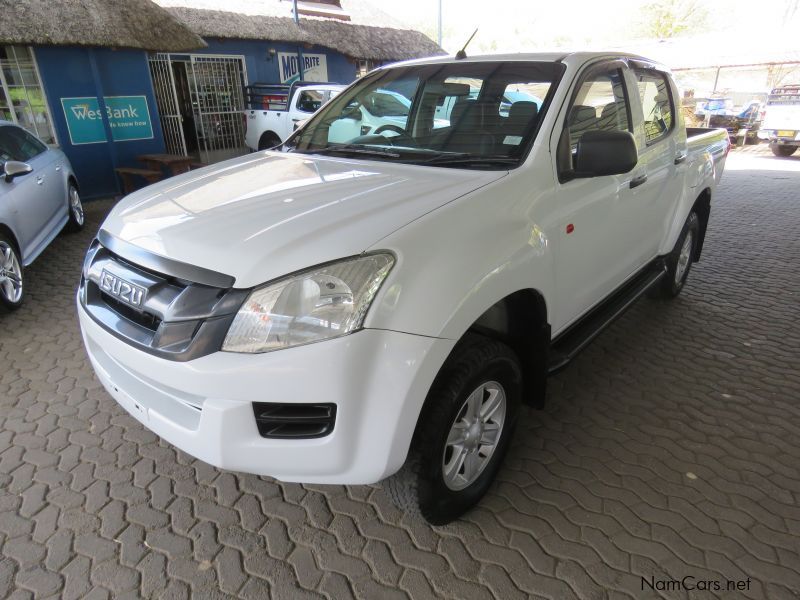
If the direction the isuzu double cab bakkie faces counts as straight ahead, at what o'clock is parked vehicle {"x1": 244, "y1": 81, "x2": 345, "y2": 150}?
The parked vehicle is roughly at 4 o'clock from the isuzu double cab bakkie.

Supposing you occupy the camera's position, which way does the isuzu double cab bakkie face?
facing the viewer and to the left of the viewer

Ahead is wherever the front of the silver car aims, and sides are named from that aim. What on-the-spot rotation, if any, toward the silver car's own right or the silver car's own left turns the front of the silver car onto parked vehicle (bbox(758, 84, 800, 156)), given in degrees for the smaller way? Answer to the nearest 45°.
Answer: approximately 135° to the silver car's own left

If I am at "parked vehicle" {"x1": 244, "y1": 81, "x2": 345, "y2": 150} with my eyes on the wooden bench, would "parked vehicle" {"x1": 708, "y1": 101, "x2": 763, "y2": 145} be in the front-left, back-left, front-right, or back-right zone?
back-left

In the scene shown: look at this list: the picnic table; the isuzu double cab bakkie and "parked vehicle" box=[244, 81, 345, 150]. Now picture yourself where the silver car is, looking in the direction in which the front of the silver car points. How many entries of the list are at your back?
2

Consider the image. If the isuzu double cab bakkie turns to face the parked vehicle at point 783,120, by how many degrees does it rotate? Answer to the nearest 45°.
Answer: approximately 180°

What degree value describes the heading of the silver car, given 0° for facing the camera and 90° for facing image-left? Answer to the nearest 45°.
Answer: approximately 45°

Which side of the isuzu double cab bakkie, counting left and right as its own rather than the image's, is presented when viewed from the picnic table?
right

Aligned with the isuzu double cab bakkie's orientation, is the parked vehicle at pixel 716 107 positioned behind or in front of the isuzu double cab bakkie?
behind

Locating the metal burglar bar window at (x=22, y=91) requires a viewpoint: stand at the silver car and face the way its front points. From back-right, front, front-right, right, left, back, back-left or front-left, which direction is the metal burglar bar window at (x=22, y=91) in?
back-right

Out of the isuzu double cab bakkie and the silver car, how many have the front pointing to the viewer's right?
0

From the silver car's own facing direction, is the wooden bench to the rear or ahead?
to the rear

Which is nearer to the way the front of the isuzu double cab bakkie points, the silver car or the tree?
the silver car
